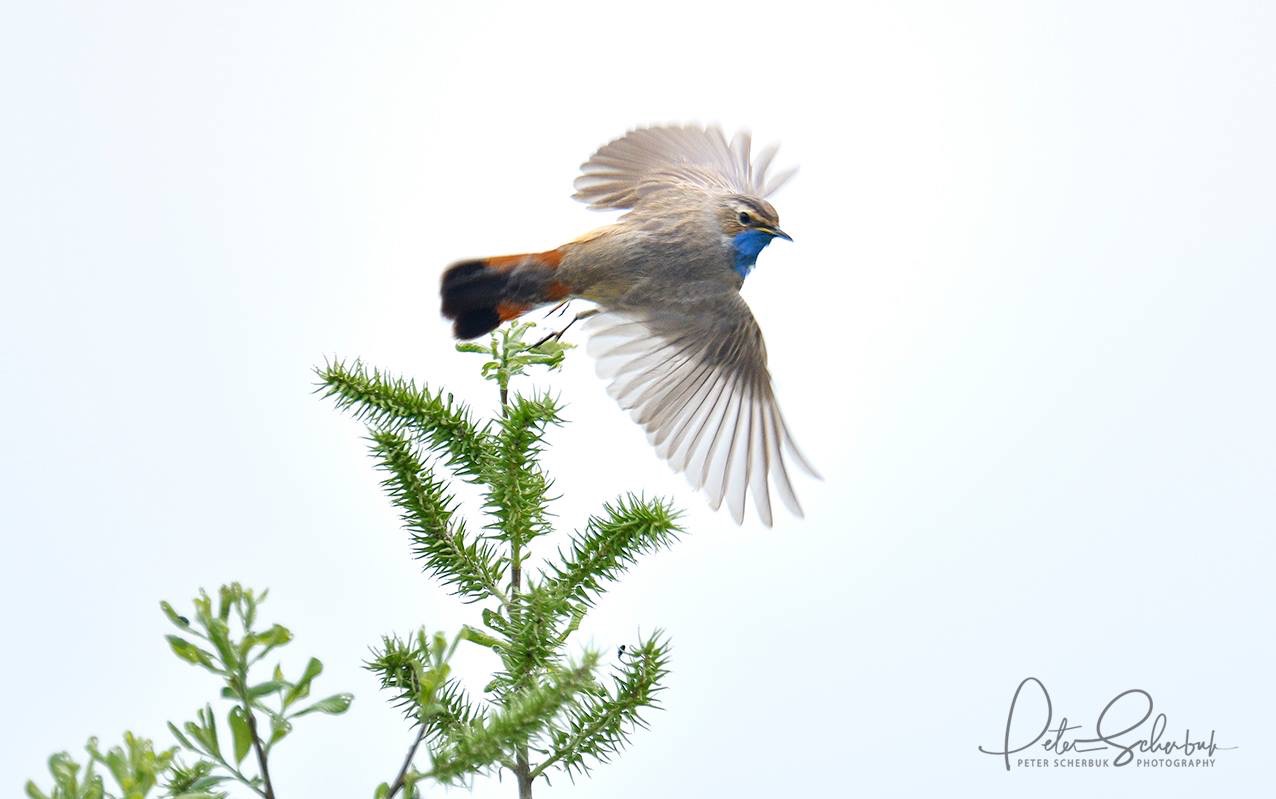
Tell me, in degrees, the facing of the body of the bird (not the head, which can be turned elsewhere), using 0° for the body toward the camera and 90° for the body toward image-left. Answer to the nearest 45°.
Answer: approximately 270°
